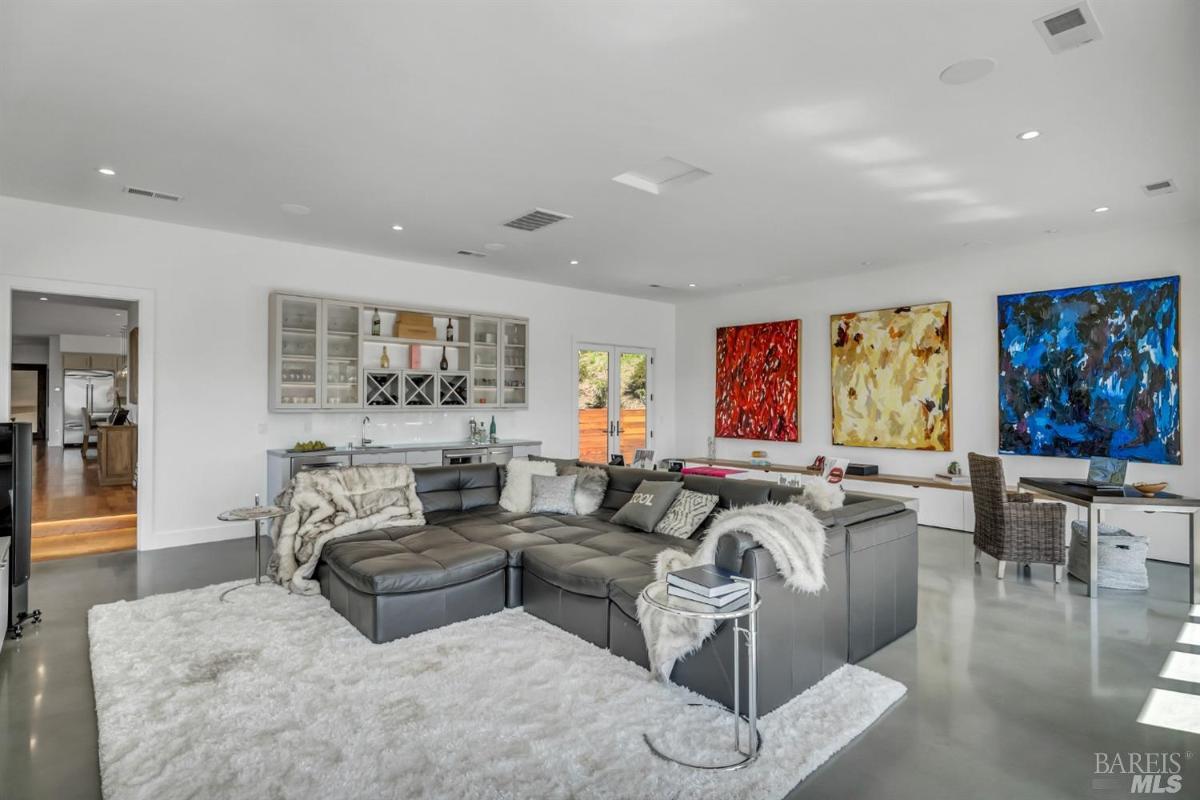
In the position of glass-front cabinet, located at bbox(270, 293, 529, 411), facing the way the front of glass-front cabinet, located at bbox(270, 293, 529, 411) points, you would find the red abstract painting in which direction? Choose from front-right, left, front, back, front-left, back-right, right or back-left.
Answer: front-left

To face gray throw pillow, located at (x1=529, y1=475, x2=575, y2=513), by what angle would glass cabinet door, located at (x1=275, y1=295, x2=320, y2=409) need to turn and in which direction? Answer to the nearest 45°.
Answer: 0° — it already faces it

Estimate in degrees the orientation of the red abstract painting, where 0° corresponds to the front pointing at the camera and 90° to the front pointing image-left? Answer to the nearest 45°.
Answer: approximately 45°

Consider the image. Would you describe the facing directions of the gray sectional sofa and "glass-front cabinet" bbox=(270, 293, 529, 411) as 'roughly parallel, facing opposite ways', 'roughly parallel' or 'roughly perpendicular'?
roughly perpendicular

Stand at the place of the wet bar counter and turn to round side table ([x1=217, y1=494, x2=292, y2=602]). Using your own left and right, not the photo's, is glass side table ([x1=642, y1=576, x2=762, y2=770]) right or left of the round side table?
left

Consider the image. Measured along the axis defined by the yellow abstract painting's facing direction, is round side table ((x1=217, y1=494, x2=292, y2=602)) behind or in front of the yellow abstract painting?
in front

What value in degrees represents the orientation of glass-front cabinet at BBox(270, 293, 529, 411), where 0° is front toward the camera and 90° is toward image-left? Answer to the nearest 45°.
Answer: approximately 315°

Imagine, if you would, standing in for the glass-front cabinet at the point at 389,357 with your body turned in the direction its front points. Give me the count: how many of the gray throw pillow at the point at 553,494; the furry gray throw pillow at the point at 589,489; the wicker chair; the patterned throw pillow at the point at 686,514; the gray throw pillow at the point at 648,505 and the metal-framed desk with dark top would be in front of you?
6

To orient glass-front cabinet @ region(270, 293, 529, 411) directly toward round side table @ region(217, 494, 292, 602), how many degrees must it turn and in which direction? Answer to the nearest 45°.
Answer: approximately 45° to its right

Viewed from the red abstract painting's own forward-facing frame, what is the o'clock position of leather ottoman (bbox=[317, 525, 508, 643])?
The leather ottoman is roughly at 11 o'clock from the red abstract painting.

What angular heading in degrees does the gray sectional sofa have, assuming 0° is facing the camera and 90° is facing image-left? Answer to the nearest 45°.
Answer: approximately 45°

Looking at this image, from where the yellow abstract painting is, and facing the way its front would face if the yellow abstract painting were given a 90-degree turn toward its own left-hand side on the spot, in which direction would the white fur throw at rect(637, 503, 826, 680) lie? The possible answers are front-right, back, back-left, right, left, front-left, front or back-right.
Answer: front-right
